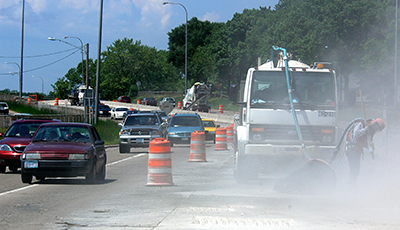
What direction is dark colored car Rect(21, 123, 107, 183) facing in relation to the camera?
toward the camera

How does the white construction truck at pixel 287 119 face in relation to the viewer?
toward the camera

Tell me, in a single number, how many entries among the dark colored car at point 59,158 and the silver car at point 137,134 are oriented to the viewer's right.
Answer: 0

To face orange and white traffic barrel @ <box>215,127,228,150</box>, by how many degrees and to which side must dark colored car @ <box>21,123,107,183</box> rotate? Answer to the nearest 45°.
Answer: approximately 135° to its left

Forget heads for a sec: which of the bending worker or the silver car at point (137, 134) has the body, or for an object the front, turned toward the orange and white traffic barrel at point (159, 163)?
the silver car

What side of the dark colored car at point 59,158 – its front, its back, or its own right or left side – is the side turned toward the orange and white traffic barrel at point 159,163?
left

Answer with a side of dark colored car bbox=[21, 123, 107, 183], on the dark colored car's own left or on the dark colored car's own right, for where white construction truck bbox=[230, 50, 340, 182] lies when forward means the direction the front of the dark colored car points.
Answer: on the dark colored car's own left

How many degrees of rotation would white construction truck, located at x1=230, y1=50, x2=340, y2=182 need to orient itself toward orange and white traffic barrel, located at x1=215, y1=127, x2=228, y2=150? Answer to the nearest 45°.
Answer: approximately 180°
